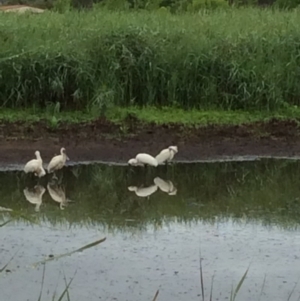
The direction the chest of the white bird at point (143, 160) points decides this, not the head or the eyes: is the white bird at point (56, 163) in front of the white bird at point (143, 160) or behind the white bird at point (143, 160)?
in front

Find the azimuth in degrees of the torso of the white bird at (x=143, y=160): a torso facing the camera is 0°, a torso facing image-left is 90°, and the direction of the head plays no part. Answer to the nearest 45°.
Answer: approximately 90°

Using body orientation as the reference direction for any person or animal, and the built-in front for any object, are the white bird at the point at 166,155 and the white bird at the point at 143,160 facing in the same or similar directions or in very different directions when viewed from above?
very different directions

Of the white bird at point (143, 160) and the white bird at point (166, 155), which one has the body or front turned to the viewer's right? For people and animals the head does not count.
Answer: the white bird at point (166, 155)

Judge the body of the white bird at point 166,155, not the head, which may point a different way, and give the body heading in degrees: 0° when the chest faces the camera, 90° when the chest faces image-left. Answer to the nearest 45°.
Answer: approximately 270°

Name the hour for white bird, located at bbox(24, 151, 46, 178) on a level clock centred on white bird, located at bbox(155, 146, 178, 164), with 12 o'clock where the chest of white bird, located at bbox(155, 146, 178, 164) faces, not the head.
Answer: white bird, located at bbox(24, 151, 46, 178) is roughly at 5 o'clock from white bird, located at bbox(155, 146, 178, 164).

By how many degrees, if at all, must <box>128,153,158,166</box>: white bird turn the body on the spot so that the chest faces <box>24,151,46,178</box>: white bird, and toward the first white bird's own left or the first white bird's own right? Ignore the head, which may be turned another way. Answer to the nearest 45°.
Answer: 0° — it already faces it

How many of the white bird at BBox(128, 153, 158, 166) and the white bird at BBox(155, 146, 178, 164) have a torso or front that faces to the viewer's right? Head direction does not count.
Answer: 1
